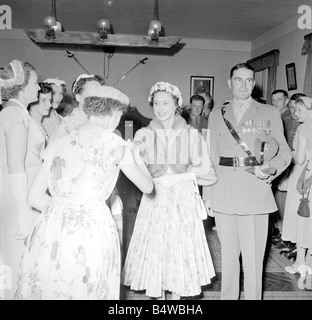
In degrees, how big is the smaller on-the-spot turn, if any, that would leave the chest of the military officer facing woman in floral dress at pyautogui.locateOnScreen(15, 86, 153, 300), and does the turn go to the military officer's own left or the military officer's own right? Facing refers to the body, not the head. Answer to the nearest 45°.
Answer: approximately 45° to the military officer's own right

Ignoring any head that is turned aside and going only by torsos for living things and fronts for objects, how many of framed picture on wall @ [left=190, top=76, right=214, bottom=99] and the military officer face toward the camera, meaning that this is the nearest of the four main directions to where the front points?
2

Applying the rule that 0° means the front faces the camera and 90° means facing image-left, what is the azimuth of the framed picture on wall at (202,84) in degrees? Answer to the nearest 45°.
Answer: approximately 0°

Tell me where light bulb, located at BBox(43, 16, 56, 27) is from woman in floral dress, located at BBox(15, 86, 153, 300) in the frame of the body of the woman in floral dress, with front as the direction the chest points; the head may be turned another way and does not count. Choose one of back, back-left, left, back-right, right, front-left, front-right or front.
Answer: front-left

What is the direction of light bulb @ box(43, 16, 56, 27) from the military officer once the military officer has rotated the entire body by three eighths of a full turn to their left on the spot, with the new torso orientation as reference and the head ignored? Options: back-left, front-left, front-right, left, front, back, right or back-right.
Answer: left

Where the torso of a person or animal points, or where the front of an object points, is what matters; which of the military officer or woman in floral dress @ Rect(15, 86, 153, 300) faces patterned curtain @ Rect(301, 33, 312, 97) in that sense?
the woman in floral dress

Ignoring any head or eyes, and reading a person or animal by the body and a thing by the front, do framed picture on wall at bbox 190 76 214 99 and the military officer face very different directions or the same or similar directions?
same or similar directions

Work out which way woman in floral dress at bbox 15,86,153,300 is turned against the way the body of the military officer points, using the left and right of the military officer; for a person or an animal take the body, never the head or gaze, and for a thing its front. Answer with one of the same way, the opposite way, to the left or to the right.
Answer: the opposite way

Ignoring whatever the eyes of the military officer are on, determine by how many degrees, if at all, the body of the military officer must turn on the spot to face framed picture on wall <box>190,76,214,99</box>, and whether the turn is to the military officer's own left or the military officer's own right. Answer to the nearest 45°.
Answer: approximately 180°

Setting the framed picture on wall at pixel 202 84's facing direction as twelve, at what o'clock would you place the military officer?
The military officer is roughly at 12 o'clock from the framed picture on wall.

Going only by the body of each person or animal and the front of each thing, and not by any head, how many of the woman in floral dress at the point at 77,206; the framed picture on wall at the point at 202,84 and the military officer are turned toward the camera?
2

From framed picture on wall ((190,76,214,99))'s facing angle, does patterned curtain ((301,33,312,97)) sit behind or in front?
in front

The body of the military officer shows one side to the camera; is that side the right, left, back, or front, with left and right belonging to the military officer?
front

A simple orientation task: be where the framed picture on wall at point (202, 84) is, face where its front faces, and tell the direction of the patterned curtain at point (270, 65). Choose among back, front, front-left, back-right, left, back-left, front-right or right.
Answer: front-left

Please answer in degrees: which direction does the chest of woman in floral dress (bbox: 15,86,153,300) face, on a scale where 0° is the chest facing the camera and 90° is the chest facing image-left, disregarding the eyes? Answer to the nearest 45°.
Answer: approximately 225°

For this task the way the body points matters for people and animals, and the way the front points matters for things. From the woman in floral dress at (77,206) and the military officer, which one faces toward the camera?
the military officer

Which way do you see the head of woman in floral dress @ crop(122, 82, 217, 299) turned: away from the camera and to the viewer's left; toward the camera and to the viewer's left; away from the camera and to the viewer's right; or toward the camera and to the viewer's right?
toward the camera and to the viewer's left

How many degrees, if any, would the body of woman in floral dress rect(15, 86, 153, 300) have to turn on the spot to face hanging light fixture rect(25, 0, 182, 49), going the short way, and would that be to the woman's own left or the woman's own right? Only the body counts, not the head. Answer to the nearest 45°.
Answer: approximately 45° to the woman's own left

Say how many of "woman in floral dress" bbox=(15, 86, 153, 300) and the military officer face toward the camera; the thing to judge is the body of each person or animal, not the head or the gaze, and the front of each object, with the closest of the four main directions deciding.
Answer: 1
